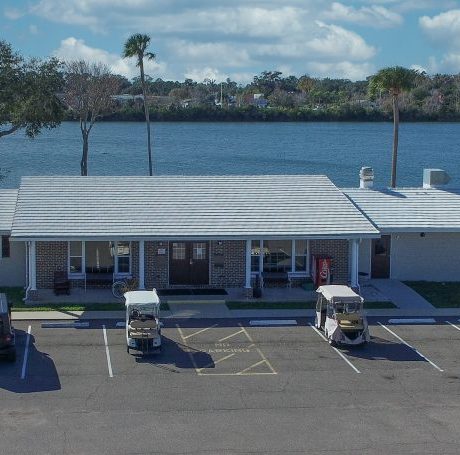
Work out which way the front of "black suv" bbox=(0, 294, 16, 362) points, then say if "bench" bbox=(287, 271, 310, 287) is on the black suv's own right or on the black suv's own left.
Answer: on the black suv's own right

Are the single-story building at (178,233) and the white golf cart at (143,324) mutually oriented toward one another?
yes

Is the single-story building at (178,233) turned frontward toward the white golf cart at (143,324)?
yes

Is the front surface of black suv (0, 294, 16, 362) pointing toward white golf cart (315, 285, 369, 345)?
no

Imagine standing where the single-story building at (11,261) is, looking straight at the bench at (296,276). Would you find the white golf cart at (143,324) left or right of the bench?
right

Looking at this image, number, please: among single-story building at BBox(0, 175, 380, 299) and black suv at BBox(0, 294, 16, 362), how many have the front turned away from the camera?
1

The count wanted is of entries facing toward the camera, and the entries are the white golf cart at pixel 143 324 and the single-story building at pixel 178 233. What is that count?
1

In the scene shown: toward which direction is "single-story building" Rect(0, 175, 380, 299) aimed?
toward the camera

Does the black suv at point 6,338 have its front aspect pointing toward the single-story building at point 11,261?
yes

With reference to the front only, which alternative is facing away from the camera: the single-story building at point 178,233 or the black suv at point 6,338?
the black suv

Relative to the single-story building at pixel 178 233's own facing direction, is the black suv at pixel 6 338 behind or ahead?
ahead

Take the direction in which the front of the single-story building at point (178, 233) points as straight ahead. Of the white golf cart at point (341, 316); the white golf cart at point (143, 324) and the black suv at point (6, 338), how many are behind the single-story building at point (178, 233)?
0

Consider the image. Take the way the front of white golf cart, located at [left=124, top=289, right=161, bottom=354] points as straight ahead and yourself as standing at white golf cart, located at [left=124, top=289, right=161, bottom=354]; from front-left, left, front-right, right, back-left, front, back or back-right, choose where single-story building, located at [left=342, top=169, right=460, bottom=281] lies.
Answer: front-right

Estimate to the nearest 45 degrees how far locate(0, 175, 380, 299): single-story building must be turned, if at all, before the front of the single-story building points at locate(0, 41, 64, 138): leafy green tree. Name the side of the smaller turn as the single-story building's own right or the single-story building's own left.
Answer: approximately 135° to the single-story building's own right

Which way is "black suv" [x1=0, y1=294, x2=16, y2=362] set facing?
away from the camera

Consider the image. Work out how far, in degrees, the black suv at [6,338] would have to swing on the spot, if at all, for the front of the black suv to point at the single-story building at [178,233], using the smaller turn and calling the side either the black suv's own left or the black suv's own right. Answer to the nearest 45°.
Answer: approximately 45° to the black suv's own right

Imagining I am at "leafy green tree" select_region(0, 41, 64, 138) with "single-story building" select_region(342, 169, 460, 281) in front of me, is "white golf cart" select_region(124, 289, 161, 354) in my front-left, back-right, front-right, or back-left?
front-right
